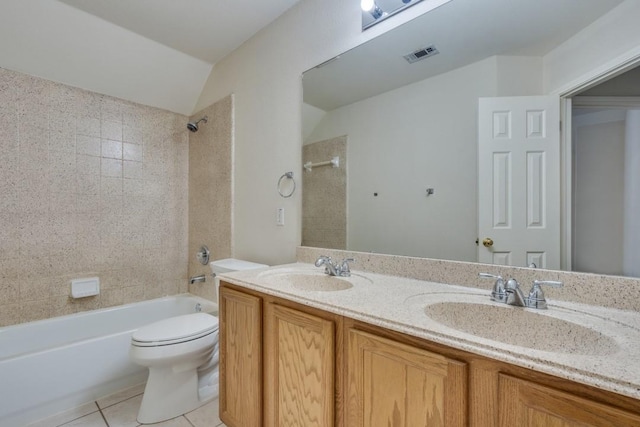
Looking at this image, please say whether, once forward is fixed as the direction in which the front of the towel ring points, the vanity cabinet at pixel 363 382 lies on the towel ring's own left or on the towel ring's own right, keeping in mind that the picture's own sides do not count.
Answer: on the towel ring's own left

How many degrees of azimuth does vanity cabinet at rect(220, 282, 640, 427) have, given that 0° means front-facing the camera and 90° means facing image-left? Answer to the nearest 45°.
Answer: approximately 45°

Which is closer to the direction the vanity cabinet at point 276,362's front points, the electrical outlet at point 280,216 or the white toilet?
the white toilet

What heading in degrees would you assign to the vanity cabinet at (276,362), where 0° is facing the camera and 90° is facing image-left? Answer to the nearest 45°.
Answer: approximately 45°
